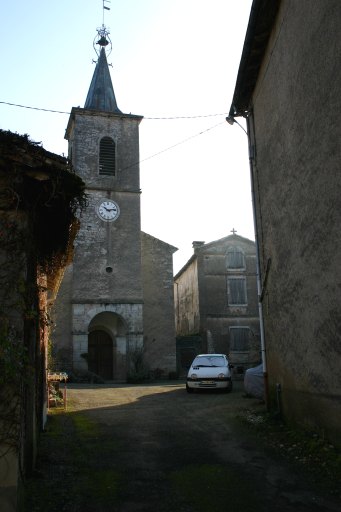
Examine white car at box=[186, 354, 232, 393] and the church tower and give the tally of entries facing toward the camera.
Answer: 2

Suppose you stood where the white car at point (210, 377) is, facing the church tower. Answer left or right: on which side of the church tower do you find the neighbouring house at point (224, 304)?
right

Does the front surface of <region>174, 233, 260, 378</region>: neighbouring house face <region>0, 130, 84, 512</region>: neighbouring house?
yes

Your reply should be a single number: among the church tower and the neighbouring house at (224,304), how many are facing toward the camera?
2

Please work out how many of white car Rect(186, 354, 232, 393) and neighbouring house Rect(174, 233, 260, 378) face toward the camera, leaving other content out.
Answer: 2

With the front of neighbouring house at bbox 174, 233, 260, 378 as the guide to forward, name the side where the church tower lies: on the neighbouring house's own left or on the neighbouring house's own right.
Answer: on the neighbouring house's own right

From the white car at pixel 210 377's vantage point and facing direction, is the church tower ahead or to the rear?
to the rear

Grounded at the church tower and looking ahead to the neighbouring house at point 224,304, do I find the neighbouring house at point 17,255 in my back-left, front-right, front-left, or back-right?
back-right

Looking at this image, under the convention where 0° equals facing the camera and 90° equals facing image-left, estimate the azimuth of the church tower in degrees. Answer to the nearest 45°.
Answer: approximately 0°

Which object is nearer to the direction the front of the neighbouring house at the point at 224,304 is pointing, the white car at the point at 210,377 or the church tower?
the white car

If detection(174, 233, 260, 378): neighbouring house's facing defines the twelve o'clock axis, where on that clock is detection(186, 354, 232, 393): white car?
The white car is roughly at 12 o'clock from the neighbouring house.
